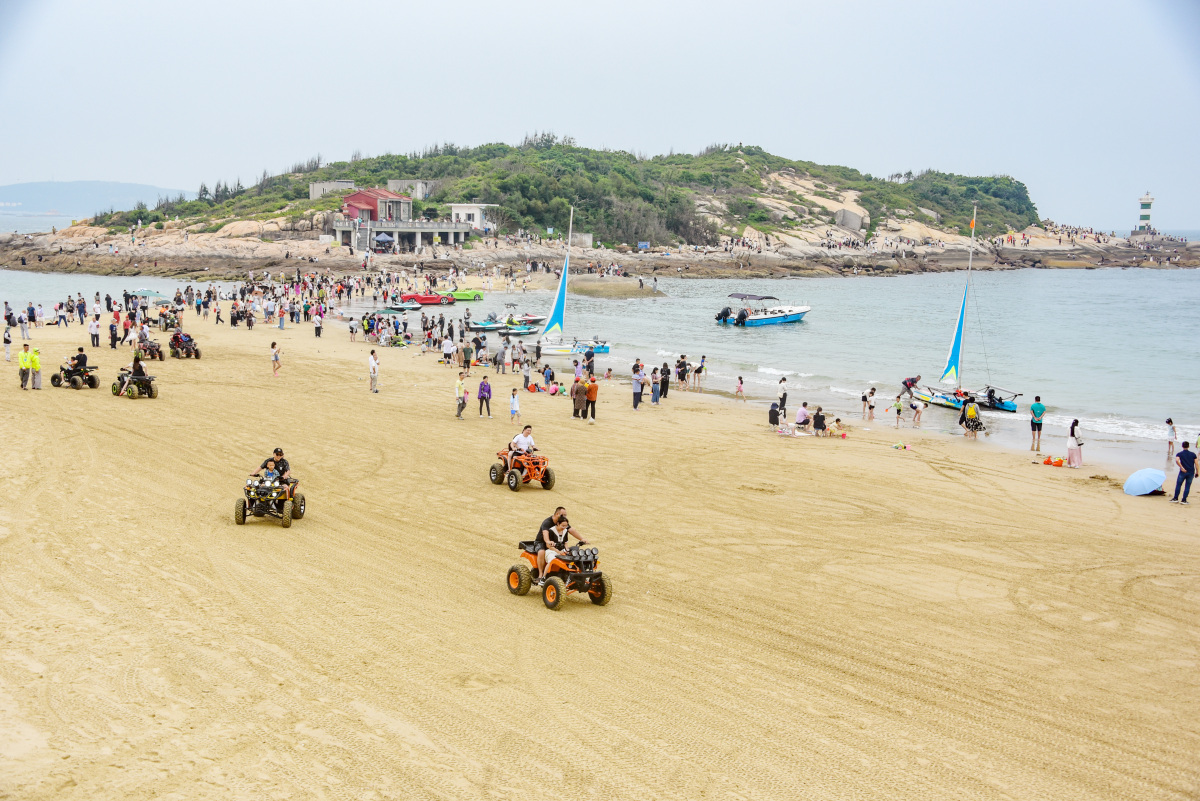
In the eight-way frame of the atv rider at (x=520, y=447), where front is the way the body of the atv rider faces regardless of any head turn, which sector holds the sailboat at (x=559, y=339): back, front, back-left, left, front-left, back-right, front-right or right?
back-left

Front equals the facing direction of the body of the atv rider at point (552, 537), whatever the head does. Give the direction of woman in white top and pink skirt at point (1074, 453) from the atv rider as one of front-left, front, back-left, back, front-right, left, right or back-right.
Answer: left

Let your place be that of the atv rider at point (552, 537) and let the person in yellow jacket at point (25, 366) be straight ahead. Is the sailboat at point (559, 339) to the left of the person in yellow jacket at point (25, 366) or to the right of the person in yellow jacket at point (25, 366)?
right

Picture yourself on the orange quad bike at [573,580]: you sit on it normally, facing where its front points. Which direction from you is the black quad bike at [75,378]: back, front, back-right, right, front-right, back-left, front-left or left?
back

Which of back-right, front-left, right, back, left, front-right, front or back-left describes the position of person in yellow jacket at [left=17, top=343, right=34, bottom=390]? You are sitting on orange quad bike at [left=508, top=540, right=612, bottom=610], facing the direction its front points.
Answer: back

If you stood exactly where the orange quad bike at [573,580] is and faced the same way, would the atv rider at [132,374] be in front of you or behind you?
behind

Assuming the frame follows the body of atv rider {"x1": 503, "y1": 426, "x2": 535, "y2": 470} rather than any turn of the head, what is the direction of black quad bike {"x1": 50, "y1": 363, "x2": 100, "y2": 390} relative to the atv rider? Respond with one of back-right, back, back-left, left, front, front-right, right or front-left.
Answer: back

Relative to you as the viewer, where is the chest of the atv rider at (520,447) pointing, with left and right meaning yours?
facing the viewer and to the right of the viewer
